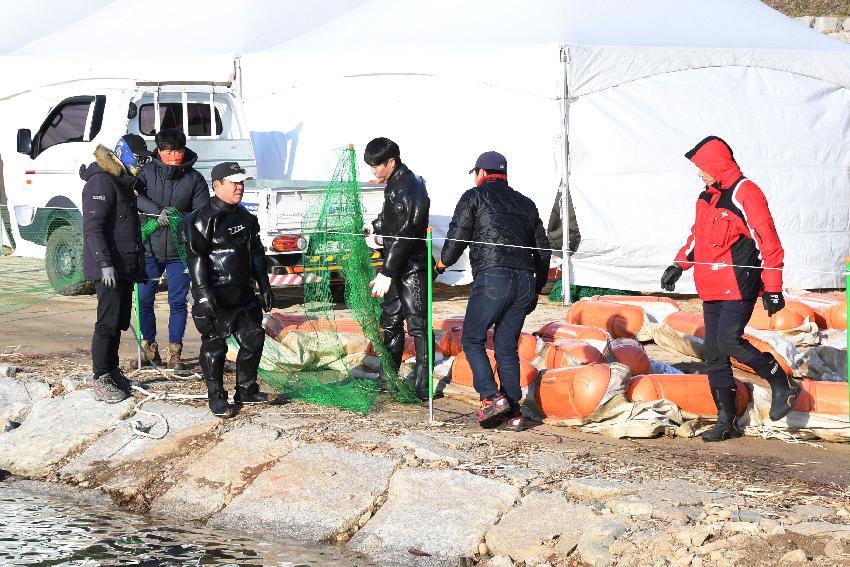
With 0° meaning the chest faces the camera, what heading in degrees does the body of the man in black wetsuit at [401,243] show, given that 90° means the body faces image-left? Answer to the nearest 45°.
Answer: approximately 90°

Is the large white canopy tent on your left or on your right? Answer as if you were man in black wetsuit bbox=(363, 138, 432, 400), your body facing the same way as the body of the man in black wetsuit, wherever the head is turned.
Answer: on your right

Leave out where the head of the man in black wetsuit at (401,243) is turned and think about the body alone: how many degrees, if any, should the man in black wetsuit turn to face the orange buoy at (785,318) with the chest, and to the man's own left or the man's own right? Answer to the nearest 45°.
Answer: approximately 135° to the man's own right

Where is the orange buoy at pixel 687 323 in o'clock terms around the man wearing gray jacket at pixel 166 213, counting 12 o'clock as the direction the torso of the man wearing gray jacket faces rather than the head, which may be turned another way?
The orange buoy is roughly at 9 o'clock from the man wearing gray jacket.

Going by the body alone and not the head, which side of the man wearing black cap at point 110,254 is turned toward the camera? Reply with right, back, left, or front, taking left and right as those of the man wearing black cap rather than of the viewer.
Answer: right

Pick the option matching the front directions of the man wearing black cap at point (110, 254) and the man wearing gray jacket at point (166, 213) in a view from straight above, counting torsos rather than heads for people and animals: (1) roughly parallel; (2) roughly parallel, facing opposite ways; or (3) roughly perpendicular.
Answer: roughly perpendicular

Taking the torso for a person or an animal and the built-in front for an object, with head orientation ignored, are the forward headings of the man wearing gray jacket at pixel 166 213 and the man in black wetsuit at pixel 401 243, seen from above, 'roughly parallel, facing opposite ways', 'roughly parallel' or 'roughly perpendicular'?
roughly perpendicular

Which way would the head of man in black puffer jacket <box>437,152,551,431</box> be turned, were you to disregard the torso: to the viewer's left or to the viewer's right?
to the viewer's left
